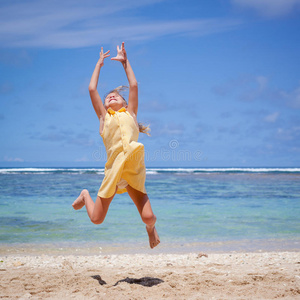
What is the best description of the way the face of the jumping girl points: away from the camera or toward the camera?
toward the camera

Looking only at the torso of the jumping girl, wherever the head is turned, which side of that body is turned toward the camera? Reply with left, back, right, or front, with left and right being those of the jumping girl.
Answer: front
